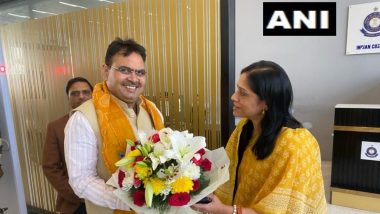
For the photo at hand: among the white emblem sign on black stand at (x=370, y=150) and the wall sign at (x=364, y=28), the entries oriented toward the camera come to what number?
2

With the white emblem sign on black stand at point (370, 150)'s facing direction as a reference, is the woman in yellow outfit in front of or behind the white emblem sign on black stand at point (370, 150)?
in front

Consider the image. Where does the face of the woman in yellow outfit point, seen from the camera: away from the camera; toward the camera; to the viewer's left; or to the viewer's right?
to the viewer's left

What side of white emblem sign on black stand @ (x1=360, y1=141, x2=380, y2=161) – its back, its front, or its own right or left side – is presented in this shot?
front

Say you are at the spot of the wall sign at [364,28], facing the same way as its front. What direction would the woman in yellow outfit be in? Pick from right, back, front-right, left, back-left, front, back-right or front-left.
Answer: front

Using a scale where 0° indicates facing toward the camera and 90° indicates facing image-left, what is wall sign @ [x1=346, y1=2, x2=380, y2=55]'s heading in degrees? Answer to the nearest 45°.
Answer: approximately 0°
